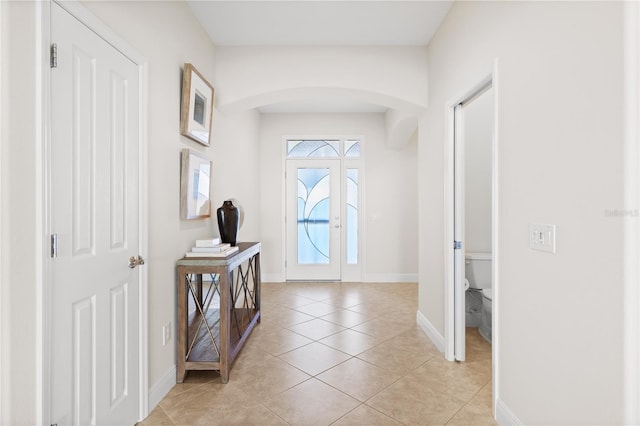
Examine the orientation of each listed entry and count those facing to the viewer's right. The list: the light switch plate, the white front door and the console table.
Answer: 1

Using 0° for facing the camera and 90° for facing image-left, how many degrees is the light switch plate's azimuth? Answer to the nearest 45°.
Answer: approximately 45°

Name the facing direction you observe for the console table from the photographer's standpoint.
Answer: facing to the right of the viewer

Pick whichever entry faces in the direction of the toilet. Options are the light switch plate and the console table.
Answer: the console table

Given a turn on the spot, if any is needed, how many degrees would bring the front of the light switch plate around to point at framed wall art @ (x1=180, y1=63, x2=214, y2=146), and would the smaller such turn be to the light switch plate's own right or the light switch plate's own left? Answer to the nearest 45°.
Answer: approximately 45° to the light switch plate's own right

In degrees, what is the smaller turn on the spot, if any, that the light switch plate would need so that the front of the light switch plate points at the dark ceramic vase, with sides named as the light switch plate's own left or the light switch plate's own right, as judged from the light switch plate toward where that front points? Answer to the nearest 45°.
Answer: approximately 45° to the light switch plate's own right

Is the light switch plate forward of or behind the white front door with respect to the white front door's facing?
forward

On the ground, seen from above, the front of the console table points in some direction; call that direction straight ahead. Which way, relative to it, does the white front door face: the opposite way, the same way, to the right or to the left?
to the right

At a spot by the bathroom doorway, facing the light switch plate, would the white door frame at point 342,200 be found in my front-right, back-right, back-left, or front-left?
back-right

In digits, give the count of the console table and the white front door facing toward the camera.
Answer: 1

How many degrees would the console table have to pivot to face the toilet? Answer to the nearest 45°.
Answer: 0° — it already faces it

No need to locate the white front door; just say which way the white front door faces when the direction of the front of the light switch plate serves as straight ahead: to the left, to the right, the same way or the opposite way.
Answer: to the left

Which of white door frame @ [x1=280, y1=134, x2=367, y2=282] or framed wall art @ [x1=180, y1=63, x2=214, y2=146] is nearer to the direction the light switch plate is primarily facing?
the framed wall art

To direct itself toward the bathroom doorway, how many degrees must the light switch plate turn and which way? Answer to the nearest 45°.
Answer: approximately 90° to its right

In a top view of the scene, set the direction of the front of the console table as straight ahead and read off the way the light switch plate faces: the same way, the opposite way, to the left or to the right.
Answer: the opposite way
